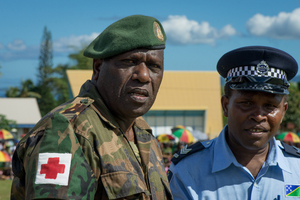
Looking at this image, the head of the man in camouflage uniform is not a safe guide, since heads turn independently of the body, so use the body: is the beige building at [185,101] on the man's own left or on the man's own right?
on the man's own left

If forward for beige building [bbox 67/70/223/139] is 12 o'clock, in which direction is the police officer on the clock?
The police officer is roughly at 12 o'clock from the beige building.

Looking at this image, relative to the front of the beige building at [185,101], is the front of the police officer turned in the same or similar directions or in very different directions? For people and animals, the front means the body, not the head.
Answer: same or similar directions

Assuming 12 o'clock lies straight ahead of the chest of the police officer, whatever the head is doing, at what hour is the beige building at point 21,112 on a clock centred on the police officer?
The beige building is roughly at 5 o'clock from the police officer.

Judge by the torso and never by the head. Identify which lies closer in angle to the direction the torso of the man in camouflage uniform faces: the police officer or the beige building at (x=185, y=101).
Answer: the police officer

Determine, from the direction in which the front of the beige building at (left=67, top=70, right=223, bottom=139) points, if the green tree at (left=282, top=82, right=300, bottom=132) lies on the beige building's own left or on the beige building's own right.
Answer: on the beige building's own left

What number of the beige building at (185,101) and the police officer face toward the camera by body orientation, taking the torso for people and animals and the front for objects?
2

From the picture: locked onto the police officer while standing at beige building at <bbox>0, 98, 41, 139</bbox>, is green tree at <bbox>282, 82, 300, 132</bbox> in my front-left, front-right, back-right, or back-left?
front-left

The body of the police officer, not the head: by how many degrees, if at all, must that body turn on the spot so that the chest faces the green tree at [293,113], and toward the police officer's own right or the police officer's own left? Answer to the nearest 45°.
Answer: approximately 180°

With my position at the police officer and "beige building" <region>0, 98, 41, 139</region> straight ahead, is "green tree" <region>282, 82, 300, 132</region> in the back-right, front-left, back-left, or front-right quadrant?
front-right

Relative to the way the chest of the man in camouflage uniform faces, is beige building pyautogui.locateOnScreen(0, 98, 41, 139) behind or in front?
behind

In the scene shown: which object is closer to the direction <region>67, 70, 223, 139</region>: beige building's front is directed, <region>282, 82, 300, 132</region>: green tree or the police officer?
the police officer

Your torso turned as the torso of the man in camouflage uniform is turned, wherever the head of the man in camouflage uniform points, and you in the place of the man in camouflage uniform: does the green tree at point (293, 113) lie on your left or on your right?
on your left

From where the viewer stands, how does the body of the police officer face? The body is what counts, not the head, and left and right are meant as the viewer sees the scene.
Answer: facing the viewer

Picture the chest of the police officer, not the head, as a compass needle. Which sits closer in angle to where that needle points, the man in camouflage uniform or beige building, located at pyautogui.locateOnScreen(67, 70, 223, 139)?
the man in camouflage uniform
